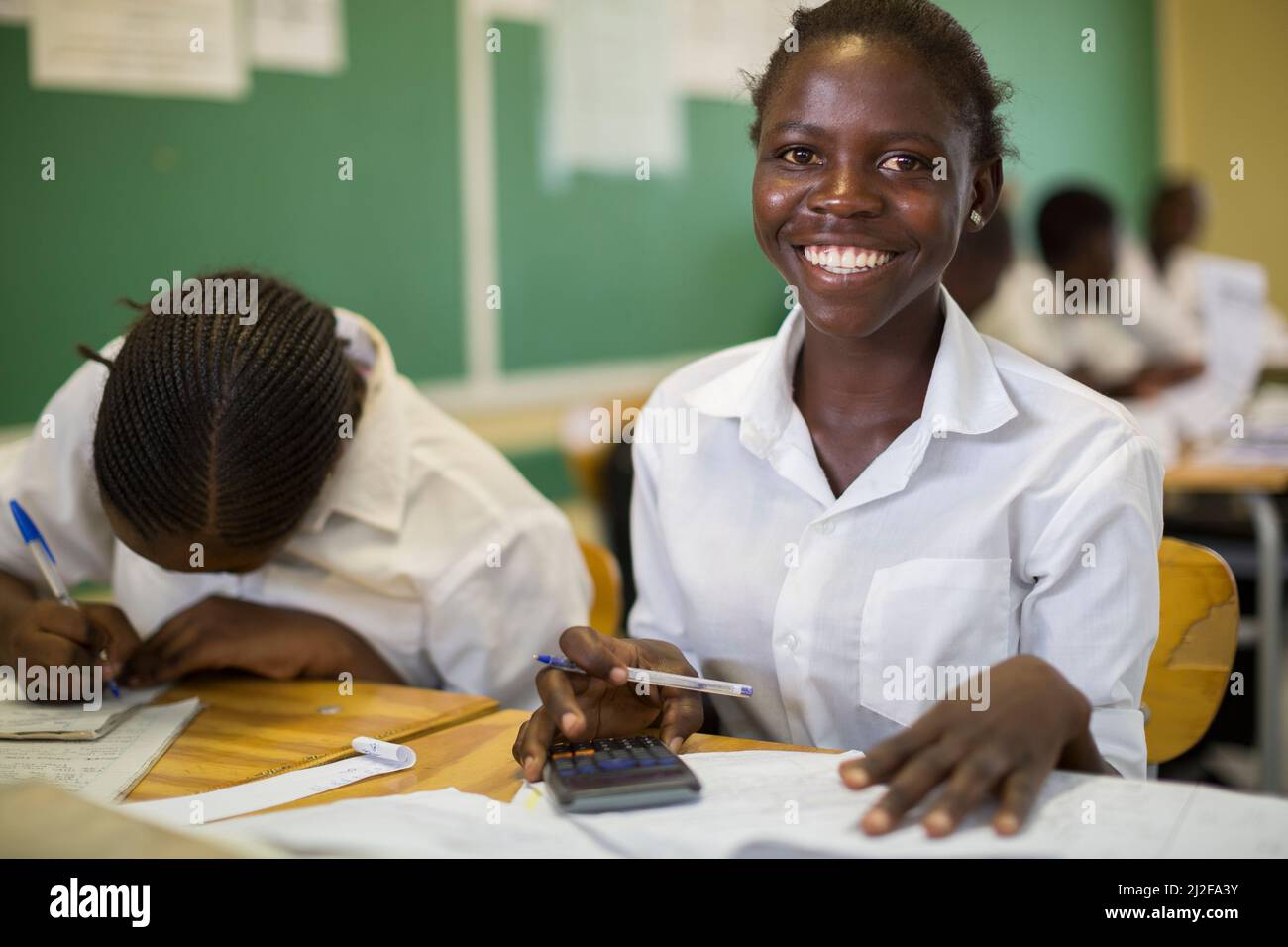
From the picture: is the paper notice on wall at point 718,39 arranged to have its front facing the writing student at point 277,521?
yes

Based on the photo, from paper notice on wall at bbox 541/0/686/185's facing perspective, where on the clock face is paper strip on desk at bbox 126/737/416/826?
The paper strip on desk is roughly at 12 o'clock from the paper notice on wall.

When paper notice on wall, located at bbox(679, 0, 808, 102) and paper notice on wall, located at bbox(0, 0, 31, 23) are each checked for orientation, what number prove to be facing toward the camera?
2

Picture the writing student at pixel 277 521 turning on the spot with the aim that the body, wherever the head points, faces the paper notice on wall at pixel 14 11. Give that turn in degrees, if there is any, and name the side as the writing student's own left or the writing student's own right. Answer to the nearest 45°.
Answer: approximately 180°

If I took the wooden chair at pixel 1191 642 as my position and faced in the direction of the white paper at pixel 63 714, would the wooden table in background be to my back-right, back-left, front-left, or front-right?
back-right
